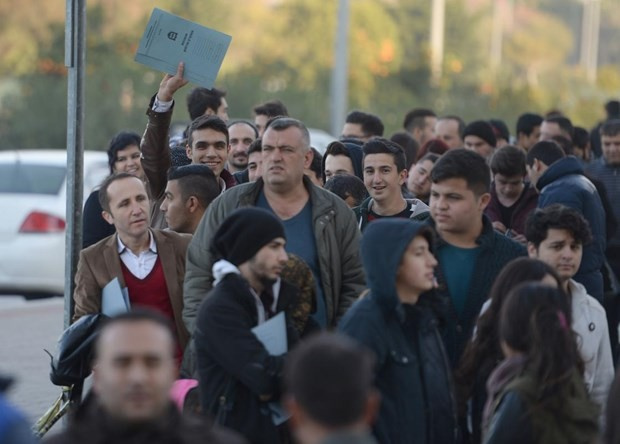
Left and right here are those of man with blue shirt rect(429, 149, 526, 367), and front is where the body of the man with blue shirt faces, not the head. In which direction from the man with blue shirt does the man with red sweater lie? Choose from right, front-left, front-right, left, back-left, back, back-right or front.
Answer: front-right

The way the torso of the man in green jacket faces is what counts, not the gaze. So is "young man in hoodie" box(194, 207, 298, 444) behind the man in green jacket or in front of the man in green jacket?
in front

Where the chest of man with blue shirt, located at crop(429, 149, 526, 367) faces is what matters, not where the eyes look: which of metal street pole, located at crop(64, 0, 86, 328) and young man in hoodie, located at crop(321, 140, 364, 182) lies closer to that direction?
the metal street pole

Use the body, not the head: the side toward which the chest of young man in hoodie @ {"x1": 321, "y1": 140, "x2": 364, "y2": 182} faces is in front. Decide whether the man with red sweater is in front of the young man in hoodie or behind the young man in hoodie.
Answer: in front

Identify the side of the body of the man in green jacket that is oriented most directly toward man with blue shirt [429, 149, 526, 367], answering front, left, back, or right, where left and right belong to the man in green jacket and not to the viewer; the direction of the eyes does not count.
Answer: left

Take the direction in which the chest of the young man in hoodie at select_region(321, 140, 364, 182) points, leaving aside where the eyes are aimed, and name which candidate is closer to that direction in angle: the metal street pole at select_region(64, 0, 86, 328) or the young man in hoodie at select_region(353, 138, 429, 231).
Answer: the metal street pole
